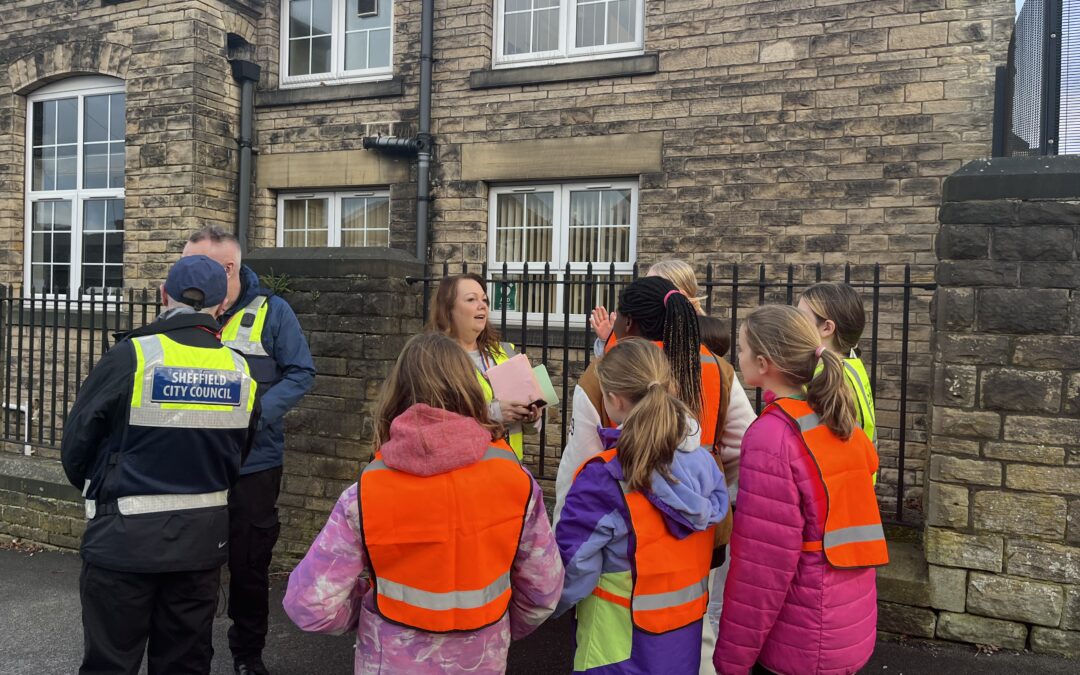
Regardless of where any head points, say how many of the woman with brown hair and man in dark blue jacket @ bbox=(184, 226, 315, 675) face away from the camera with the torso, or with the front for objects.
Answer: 0

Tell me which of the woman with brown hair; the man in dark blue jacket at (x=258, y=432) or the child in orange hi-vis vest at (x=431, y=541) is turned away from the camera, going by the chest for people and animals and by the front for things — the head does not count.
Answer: the child in orange hi-vis vest

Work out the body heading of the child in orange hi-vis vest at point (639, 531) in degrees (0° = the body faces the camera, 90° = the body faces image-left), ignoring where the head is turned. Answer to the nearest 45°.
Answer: approximately 135°

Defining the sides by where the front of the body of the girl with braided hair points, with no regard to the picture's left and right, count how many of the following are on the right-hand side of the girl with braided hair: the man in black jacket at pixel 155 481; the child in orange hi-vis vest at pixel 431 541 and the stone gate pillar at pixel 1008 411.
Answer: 1

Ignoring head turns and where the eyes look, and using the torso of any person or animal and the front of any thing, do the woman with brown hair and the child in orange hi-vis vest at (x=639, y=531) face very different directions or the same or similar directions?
very different directions

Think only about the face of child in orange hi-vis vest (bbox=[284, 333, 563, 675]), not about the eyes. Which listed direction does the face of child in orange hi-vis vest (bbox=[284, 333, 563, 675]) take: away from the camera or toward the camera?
away from the camera

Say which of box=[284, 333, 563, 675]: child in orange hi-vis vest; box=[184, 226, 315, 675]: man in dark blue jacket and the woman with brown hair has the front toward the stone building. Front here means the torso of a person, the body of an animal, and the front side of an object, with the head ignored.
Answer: the child in orange hi-vis vest

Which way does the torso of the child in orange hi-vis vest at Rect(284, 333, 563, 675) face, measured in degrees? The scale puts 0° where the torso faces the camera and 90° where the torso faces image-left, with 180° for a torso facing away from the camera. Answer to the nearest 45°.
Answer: approximately 180°

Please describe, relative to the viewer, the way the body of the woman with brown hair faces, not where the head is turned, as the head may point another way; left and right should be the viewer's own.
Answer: facing the viewer and to the right of the viewer

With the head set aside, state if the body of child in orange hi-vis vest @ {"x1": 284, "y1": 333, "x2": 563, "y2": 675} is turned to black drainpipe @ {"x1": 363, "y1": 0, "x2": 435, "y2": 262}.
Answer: yes

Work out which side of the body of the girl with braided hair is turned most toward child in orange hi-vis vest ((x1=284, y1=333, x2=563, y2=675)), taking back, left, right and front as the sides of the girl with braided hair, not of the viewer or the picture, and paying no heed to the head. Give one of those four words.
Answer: left

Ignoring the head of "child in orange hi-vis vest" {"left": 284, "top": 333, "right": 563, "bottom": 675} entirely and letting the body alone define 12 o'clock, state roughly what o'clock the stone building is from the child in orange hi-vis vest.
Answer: The stone building is roughly at 12 o'clock from the child in orange hi-vis vest.

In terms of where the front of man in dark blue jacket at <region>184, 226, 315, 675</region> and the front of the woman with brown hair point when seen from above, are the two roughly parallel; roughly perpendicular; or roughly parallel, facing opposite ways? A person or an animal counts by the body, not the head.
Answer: roughly perpendicular

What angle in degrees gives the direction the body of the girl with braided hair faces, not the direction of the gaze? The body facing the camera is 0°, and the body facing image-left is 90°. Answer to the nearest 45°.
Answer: approximately 135°

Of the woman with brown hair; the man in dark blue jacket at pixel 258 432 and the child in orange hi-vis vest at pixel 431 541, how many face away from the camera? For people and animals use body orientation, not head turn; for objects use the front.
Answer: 1
